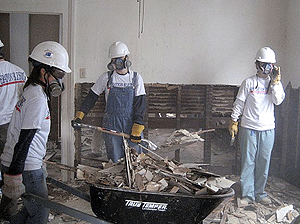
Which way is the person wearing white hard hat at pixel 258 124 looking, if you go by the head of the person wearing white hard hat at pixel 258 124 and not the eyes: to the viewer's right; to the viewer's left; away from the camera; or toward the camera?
toward the camera

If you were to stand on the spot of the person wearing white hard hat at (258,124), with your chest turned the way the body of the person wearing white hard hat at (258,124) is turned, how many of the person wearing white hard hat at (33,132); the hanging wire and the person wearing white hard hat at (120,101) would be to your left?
0

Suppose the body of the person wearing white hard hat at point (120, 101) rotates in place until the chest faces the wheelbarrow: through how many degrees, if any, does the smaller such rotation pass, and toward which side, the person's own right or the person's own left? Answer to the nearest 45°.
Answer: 0° — they already face it

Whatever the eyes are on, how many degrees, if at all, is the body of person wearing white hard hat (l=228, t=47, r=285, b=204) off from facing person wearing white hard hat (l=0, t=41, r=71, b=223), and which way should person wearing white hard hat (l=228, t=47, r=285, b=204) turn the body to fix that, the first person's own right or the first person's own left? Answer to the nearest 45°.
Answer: approximately 45° to the first person's own right

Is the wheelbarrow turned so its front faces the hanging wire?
no

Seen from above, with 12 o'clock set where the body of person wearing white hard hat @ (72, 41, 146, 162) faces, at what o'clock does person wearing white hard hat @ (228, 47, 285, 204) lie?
person wearing white hard hat @ (228, 47, 285, 204) is roughly at 9 o'clock from person wearing white hard hat @ (72, 41, 146, 162).

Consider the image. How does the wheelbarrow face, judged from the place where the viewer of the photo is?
facing to the right of the viewer

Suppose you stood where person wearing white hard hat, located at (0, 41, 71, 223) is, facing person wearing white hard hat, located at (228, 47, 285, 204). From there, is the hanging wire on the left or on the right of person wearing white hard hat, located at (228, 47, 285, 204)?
left

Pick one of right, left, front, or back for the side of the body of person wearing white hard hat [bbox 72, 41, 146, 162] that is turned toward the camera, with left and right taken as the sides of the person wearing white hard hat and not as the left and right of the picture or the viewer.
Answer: front

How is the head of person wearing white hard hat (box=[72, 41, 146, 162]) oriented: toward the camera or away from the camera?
toward the camera

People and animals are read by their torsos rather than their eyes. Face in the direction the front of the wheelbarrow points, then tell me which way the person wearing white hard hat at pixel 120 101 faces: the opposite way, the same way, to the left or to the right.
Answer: to the right

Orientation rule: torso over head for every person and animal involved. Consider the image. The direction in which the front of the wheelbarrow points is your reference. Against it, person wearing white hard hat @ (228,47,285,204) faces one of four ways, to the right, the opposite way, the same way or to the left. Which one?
to the right

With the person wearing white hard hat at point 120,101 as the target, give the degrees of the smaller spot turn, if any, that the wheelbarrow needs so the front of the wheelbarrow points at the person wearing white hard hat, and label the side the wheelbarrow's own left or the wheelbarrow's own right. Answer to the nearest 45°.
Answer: approximately 90° to the wheelbarrow's own left

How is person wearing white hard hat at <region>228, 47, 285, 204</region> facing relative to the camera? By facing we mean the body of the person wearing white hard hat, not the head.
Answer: toward the camera

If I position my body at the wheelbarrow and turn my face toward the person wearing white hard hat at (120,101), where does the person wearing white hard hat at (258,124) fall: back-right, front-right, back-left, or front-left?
front-right

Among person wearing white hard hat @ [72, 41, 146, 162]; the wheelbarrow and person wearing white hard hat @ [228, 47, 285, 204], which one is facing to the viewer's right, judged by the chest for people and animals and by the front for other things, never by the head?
the wheelbarrow

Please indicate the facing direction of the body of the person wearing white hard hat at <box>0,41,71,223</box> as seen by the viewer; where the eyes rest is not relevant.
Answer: to the viewer's right

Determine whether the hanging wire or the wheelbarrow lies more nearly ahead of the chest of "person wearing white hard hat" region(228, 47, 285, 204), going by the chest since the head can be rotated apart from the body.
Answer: the wheelbarrow
